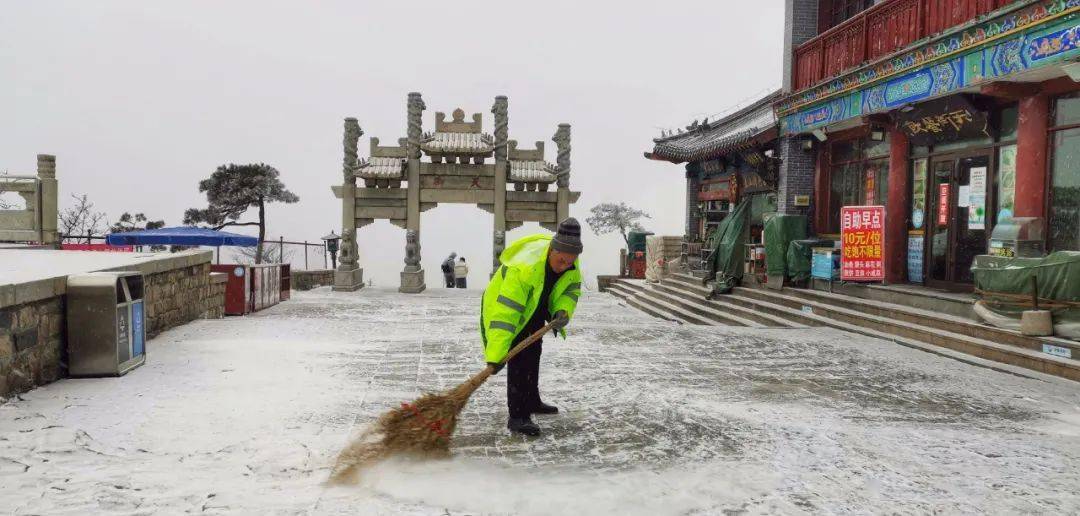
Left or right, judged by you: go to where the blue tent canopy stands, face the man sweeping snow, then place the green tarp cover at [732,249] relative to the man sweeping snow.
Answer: left

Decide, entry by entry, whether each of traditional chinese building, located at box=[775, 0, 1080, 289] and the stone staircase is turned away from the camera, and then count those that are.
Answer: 0

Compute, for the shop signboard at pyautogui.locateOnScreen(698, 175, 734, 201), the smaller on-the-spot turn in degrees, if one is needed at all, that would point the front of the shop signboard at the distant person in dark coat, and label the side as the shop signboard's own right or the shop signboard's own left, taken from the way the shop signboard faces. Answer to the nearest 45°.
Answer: approximately 45° to the shop signboard's own right

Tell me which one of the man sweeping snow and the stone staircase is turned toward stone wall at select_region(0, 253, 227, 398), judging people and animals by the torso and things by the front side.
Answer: the stone staircase

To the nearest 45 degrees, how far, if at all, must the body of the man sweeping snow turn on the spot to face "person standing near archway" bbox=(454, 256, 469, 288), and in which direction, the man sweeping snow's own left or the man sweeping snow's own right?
approximately 135° to the man sweeping snow's own left

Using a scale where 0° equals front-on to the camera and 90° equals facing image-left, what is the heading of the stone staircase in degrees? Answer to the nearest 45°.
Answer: approximately 45°

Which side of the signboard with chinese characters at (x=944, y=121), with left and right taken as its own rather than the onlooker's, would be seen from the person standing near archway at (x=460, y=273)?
right

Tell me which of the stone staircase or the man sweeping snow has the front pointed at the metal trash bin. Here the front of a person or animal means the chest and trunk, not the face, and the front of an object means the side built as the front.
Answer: the stone staircase

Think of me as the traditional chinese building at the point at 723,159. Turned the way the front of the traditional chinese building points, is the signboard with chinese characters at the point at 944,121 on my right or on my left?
on my left

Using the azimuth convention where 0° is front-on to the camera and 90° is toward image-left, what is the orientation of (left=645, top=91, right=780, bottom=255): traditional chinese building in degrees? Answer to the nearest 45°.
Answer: approximately 45°

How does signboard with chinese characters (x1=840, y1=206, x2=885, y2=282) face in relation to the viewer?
toward the camera

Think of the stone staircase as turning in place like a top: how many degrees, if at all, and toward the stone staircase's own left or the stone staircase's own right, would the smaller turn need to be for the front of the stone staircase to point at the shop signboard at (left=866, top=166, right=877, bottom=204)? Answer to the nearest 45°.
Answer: approximately 135° to the stone staircase's own right
